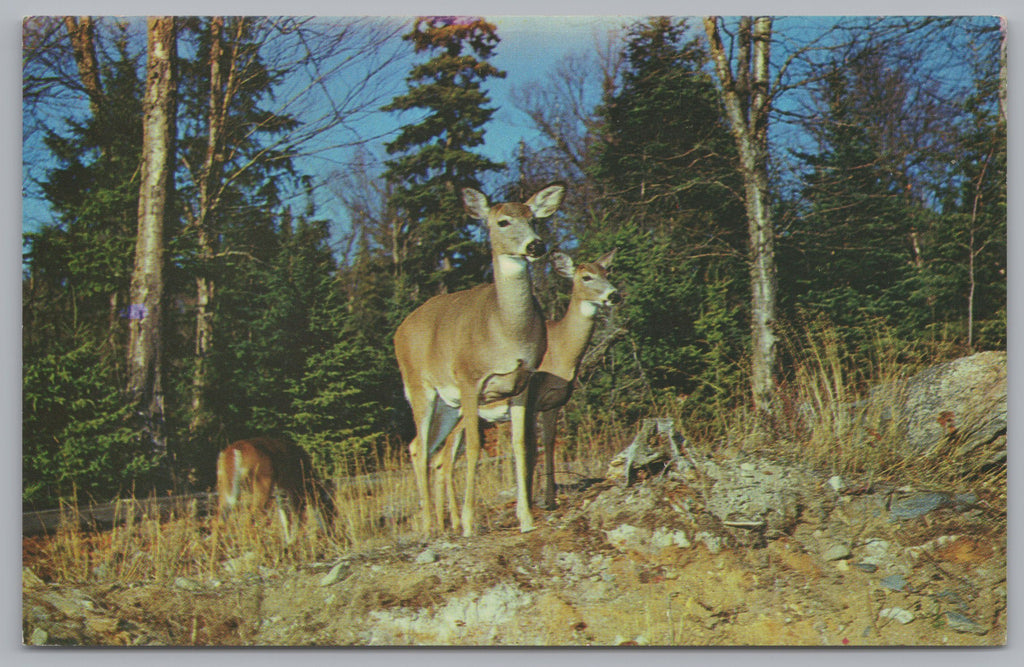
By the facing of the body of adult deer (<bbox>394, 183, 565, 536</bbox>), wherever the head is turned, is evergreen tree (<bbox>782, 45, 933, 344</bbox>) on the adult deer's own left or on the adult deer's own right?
on the adult deer's own left

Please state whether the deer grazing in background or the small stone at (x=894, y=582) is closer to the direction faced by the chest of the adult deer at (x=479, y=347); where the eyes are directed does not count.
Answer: the small stone

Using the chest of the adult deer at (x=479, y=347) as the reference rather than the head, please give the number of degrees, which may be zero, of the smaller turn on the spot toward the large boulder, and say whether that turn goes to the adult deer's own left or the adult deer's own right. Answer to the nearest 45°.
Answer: approximately 45° to the adult deer's own left

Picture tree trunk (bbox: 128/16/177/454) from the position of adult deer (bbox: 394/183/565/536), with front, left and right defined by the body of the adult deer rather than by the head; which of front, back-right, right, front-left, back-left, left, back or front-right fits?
back-right

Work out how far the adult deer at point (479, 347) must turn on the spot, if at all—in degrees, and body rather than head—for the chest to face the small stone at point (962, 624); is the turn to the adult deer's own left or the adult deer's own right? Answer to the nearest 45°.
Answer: approximately 45° to the adult deer's own left

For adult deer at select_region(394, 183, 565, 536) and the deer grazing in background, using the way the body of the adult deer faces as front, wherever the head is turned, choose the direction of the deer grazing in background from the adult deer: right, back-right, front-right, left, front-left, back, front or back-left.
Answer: back-right

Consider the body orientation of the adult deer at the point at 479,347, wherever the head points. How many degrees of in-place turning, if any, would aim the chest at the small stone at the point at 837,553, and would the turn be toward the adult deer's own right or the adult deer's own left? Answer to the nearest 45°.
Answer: approximately 45° to the adult deer's own left

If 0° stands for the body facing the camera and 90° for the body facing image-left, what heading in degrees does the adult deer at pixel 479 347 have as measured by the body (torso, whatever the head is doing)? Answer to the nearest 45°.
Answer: approximately 315°

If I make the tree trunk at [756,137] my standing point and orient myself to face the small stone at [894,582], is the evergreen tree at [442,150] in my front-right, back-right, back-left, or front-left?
back-right

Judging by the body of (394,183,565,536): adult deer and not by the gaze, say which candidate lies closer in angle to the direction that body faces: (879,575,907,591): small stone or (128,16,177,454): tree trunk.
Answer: the small stone

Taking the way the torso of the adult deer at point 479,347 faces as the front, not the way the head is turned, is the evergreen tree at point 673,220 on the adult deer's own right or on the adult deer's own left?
on the adult deer's own left
